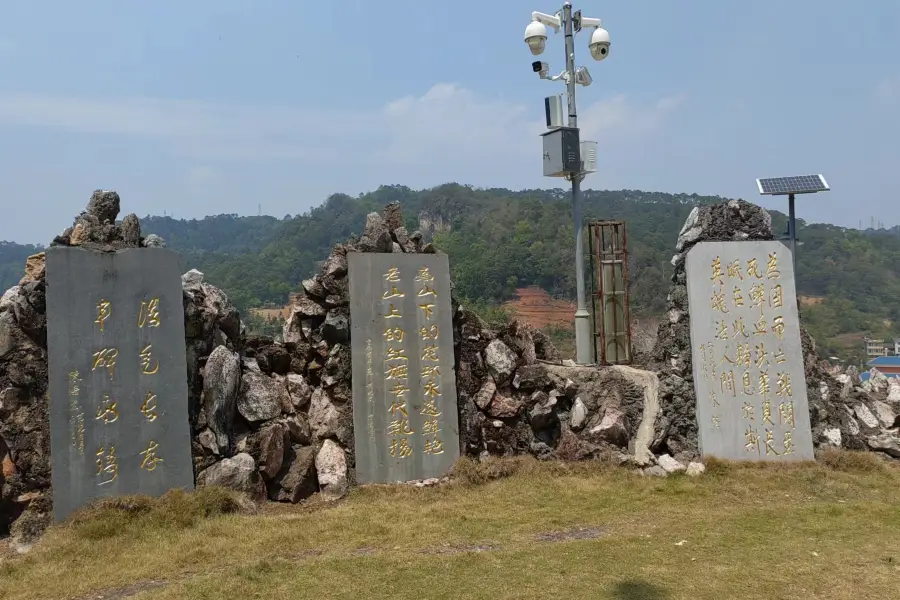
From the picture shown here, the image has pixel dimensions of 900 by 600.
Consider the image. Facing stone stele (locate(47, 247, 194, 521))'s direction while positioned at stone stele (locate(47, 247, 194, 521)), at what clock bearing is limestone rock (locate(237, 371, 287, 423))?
The limestone rock is roughly at 10 o'clock from the stone stele.

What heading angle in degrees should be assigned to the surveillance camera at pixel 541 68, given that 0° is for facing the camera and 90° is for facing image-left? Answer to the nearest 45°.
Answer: approximately 45°

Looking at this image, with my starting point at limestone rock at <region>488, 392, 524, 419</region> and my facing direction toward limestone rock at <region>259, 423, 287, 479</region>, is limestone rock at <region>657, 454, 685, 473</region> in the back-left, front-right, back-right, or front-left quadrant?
back-left

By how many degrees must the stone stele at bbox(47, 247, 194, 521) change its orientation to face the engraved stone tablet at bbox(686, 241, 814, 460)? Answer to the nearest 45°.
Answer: approximately 45° to its left

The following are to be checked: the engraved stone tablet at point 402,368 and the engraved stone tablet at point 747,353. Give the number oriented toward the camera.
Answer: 2

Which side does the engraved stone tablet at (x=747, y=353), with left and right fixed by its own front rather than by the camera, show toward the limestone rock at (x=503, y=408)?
right

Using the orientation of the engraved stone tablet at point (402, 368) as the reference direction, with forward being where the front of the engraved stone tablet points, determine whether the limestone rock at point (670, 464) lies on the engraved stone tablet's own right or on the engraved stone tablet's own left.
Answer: on the engraved stone tablet's own left

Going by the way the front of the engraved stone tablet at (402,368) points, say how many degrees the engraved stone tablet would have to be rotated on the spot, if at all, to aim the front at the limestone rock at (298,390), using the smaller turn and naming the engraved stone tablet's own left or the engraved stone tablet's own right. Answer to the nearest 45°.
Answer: approximately 90° to the engraved stone tablet's own right
